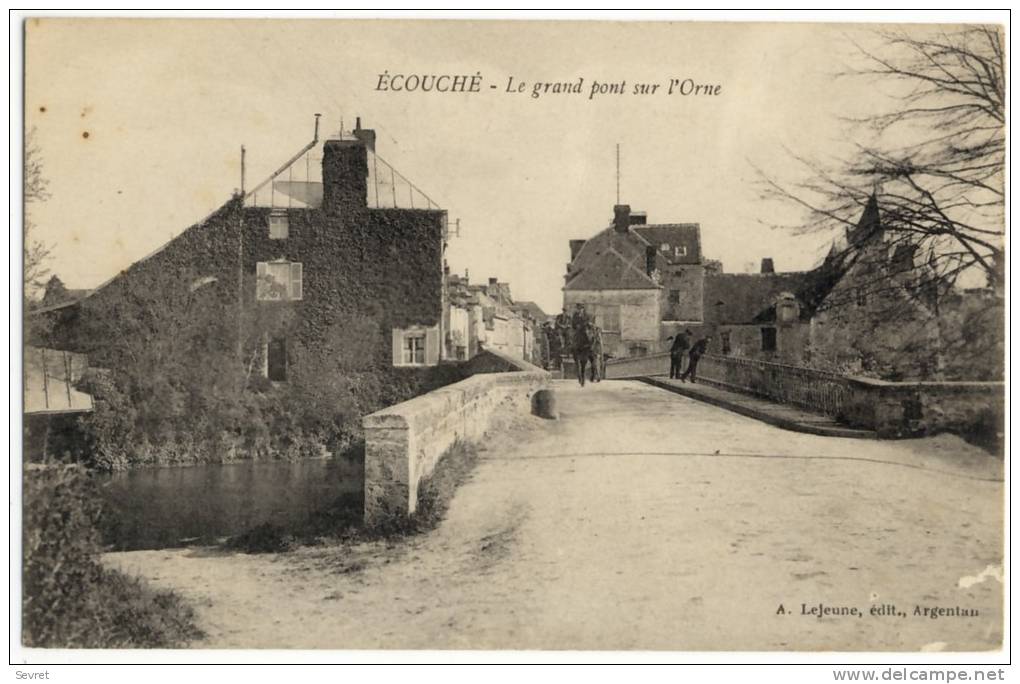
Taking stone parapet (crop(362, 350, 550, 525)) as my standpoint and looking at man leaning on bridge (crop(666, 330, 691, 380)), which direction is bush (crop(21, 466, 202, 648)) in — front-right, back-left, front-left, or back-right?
back-left

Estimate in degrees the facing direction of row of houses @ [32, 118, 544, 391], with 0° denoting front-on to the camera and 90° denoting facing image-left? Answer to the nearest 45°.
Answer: approximately 270°

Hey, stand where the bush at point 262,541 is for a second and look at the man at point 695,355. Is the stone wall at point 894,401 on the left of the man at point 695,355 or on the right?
right

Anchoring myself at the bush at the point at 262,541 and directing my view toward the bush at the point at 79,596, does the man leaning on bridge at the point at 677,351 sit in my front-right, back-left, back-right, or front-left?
back-right

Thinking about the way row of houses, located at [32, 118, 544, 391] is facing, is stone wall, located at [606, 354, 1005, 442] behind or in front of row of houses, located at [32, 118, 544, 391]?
in front
